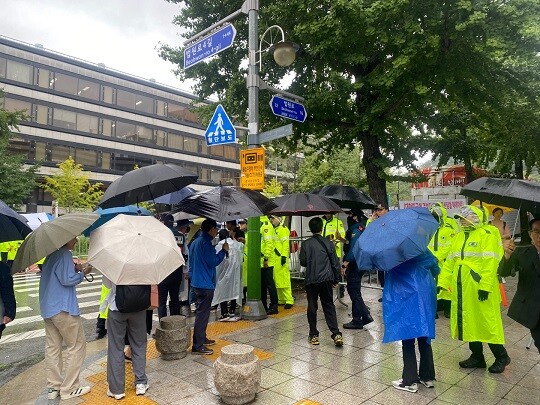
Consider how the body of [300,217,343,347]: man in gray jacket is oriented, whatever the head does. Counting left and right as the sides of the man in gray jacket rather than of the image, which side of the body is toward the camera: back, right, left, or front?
back

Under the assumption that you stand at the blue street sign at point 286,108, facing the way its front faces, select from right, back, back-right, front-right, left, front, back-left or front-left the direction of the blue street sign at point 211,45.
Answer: back-right

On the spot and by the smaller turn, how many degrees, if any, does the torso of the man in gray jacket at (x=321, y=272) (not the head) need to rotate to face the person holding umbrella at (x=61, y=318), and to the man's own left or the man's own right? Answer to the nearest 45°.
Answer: approximately 135° to the man's own left

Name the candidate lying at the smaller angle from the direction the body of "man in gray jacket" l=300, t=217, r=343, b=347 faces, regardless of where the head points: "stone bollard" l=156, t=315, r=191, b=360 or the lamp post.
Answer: the lamp post

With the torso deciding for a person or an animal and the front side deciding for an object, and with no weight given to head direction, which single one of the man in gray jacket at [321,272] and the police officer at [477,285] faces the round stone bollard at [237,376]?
the police officer

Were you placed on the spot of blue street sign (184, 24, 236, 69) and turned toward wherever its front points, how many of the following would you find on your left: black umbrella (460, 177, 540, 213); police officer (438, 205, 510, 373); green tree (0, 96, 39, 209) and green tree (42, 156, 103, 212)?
2

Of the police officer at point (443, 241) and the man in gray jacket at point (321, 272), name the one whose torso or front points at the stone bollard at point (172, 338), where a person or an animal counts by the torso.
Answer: the police officer

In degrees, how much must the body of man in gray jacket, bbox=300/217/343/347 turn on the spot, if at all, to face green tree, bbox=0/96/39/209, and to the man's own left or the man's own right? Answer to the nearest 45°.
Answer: approximately 45° to the man's own left

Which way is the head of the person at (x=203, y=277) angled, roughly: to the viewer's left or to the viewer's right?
to the viewer's right
